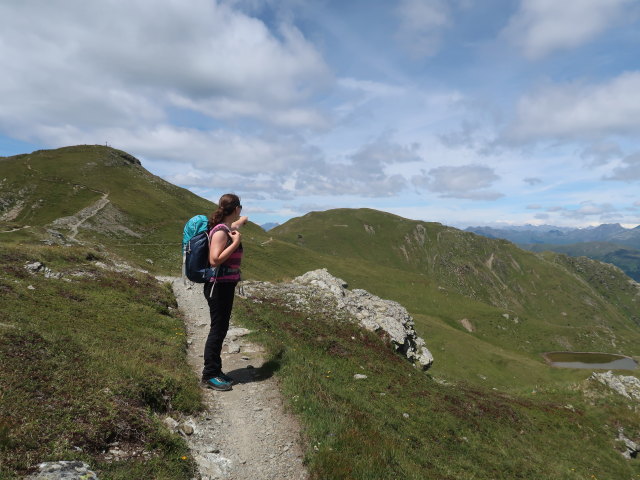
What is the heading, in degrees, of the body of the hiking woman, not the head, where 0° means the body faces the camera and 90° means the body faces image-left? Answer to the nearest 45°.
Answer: approximately 270°

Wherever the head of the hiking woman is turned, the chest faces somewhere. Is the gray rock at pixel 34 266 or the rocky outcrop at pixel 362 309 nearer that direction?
the rocky outcrop

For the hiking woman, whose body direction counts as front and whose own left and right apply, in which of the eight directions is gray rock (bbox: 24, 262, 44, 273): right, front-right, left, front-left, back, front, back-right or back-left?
back-left

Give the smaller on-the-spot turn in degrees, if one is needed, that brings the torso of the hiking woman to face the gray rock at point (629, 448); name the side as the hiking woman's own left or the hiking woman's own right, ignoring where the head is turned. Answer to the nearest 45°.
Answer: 0° — they already face it

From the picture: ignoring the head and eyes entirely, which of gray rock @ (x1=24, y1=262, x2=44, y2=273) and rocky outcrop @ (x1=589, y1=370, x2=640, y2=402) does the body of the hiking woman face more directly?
the rocky outcrop

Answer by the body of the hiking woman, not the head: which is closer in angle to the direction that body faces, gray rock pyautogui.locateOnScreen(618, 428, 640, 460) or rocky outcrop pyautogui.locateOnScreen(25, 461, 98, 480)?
the gray rock

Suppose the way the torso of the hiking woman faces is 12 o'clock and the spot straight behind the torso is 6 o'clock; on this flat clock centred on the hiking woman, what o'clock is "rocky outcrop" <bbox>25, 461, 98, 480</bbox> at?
The rocky outcrop is roughly at 4 o'clock from the hiking woman.

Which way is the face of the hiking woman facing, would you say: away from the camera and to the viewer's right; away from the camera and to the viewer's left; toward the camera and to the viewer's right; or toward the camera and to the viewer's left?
away from the camera and to the viewer's right

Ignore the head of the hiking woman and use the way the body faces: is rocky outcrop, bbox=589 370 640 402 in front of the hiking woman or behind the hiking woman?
in front
